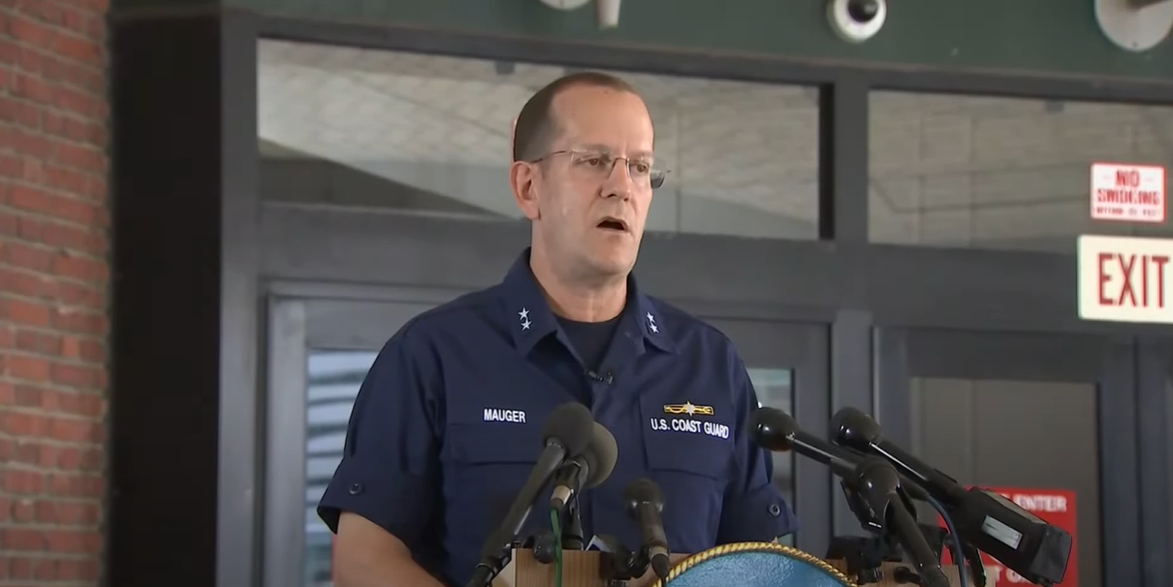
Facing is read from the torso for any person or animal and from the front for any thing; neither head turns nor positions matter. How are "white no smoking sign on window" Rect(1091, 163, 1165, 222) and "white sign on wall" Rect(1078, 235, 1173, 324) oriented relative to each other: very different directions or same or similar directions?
same or similar directions

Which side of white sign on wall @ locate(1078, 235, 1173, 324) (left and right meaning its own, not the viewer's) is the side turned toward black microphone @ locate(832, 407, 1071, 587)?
front

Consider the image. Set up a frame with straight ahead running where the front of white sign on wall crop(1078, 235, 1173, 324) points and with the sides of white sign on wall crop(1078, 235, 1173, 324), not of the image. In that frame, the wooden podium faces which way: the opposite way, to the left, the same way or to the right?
the same way

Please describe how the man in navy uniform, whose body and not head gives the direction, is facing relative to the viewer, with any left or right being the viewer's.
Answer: facing the viewer and to the right of the viewer

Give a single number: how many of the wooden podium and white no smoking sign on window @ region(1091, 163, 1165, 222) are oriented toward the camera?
2

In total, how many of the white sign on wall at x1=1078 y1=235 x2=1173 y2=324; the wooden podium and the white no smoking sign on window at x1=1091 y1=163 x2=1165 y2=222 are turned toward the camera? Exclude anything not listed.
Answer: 3

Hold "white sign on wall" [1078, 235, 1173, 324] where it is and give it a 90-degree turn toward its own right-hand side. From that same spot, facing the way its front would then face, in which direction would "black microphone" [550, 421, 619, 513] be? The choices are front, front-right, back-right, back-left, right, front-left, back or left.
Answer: left

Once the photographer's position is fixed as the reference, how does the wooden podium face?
facing the viewer

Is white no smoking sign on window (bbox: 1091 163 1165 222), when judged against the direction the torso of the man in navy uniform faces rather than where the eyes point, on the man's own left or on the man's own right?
on the man's own left

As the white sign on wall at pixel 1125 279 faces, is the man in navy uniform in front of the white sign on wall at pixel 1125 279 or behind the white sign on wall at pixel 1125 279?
in front

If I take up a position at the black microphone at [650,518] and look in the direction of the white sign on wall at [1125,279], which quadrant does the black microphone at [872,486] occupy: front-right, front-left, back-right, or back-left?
front-right

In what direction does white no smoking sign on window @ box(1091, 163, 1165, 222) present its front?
toward the camera

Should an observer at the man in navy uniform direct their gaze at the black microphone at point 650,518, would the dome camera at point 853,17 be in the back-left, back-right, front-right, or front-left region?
back-left

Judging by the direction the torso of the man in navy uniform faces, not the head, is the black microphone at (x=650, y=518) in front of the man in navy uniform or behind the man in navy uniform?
in front

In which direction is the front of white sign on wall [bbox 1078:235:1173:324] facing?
toward the camera

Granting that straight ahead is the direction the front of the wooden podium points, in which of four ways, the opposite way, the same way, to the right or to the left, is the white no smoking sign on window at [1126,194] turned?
the same way
